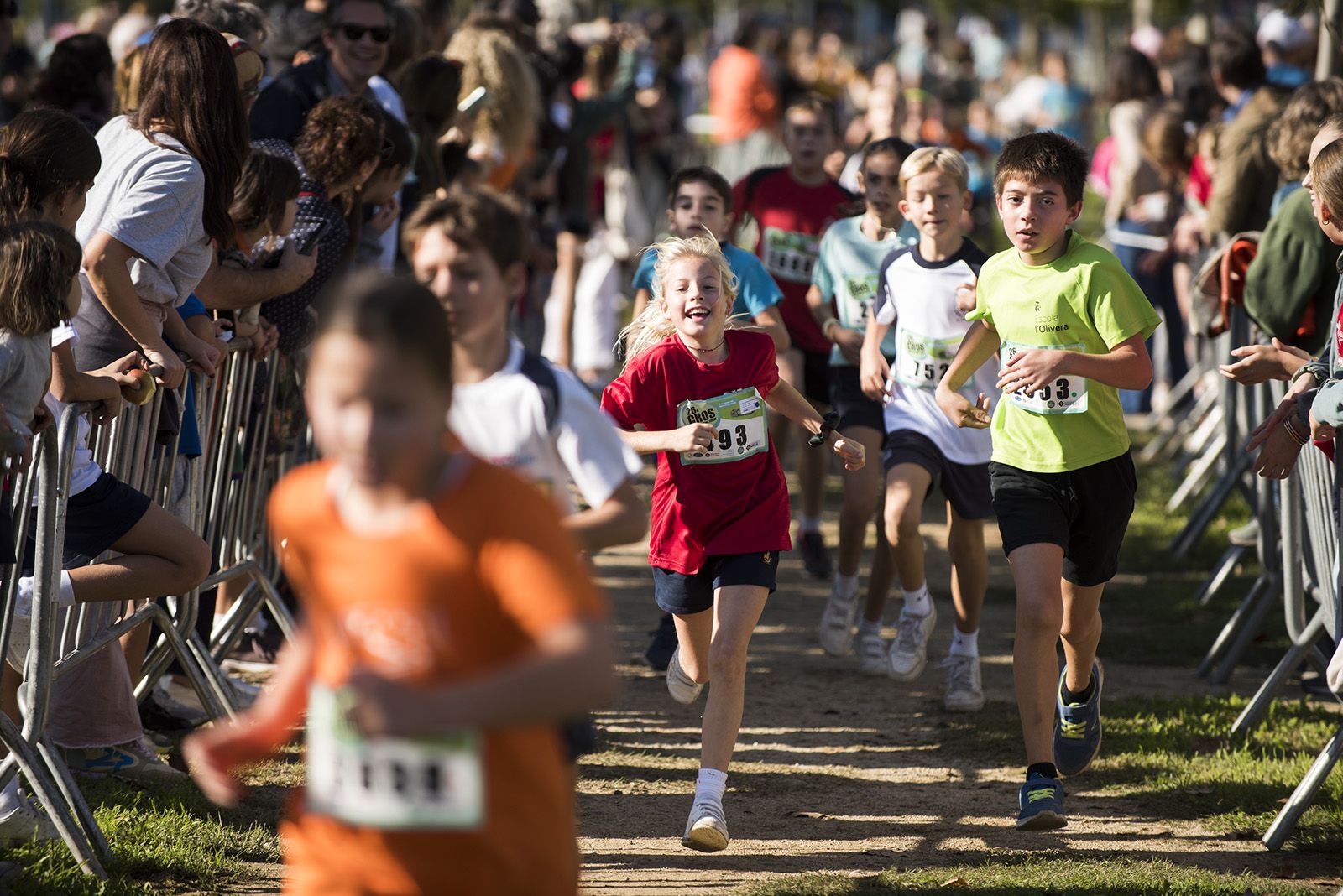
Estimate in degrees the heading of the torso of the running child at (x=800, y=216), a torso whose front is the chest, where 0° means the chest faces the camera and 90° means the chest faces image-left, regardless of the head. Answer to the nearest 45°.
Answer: approximately 0°

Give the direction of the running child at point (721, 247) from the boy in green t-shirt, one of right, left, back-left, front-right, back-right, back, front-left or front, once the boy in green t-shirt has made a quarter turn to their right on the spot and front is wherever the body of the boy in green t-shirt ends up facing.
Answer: front-right

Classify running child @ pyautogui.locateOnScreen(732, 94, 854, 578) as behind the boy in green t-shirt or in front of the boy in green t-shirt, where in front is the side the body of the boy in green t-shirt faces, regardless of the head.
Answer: behind

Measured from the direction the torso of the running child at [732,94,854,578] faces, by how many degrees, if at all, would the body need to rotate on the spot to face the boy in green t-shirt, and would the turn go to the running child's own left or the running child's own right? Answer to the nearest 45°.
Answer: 0° — they already face them

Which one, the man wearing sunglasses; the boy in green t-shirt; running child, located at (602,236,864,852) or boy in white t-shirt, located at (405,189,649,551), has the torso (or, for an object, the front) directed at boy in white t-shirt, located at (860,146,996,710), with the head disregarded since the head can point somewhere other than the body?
the man wearing sunglasses

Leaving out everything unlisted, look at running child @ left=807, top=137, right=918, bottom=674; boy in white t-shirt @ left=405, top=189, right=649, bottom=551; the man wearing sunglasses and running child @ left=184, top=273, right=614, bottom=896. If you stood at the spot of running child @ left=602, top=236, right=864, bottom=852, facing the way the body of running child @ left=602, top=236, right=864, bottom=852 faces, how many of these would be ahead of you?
2

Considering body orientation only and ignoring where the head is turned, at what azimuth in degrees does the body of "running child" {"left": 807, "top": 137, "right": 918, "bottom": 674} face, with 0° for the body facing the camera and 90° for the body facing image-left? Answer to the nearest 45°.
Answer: approximately 0°

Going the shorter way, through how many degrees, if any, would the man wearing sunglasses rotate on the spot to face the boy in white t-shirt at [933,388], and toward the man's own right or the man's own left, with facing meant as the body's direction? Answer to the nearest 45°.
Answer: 0° — they already face them
